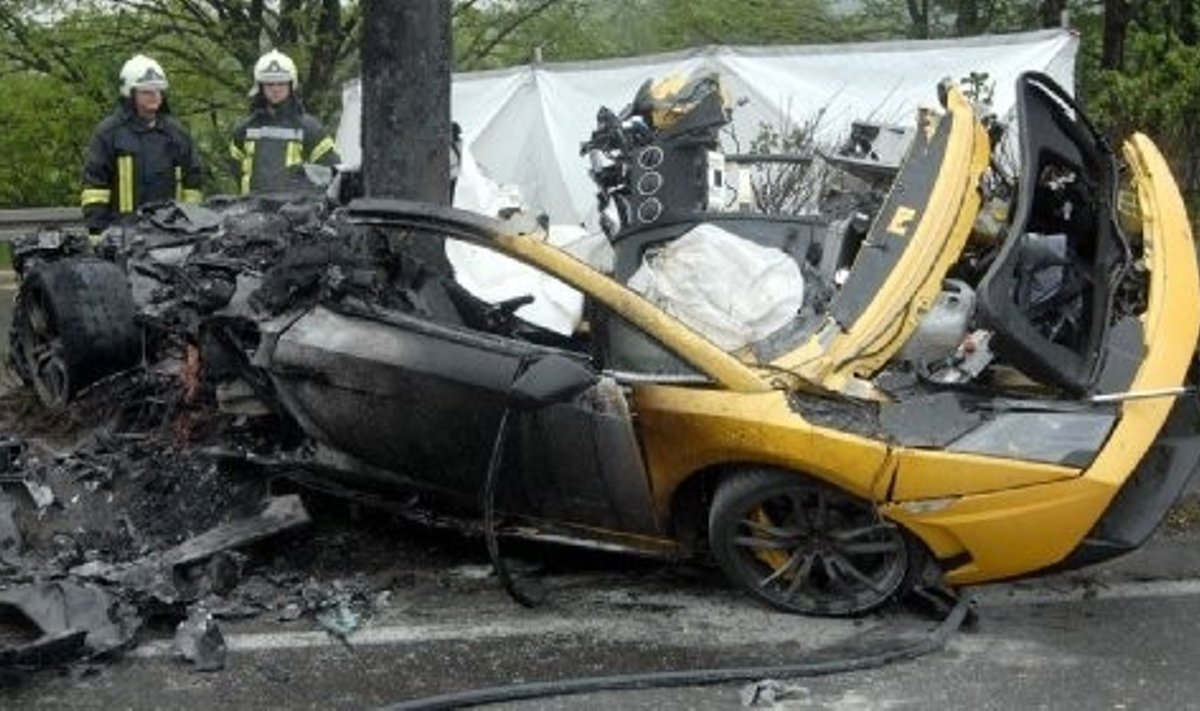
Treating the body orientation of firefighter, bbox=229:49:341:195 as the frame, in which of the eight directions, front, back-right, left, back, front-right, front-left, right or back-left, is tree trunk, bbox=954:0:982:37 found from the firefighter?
back-left

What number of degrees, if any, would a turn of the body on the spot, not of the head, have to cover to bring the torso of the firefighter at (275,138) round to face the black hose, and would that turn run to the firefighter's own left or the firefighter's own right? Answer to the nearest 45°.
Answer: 0° — they already face it

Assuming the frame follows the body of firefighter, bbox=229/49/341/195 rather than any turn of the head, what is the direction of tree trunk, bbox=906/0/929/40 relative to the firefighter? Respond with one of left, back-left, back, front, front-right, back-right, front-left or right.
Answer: back-left

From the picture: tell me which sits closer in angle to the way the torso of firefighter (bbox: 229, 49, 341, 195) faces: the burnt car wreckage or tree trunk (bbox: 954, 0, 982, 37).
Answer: the burnt car wreckage

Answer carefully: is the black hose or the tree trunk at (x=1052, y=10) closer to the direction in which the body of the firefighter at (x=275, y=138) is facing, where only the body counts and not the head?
the black hose

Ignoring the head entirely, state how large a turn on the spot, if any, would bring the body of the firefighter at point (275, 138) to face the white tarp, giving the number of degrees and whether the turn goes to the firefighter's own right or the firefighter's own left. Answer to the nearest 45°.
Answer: approximately 135° to the firefighter's own left

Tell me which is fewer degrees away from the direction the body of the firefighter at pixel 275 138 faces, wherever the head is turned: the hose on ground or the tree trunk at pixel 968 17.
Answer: the hose on ground

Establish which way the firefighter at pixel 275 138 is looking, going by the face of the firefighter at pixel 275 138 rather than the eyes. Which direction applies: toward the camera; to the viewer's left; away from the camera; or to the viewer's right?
toward the camera

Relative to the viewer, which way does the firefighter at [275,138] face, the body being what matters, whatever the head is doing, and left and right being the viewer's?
facing the viewer

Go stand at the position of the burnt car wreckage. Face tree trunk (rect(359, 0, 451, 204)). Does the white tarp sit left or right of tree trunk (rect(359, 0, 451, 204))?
right

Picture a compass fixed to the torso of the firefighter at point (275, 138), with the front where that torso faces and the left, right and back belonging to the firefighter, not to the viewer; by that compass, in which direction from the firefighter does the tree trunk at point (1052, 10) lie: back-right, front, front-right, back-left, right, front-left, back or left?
back-left

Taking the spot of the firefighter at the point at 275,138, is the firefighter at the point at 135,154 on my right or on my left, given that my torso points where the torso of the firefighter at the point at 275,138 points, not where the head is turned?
on my right
